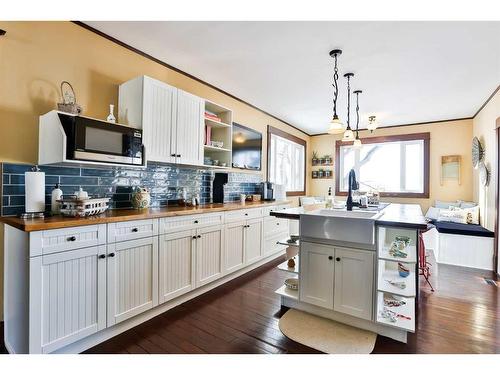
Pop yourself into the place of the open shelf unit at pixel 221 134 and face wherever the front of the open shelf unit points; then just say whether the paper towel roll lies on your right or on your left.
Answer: on your right

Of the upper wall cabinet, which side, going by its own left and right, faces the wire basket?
right

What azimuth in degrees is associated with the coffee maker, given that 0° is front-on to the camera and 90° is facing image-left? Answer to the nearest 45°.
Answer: approximately 315°

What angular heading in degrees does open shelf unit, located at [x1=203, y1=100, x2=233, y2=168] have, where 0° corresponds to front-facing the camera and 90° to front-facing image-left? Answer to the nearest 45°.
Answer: approximately 315°

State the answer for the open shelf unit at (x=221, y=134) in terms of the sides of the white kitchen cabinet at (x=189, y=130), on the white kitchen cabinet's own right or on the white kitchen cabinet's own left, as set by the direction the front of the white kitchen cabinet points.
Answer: on the white kitchen cabinet's own left

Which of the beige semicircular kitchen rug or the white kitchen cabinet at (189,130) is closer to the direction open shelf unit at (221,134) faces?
the beige semicircular kitchen rug

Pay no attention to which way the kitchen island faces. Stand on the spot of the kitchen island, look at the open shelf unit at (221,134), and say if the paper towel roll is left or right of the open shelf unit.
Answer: left

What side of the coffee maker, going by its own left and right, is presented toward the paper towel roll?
right
